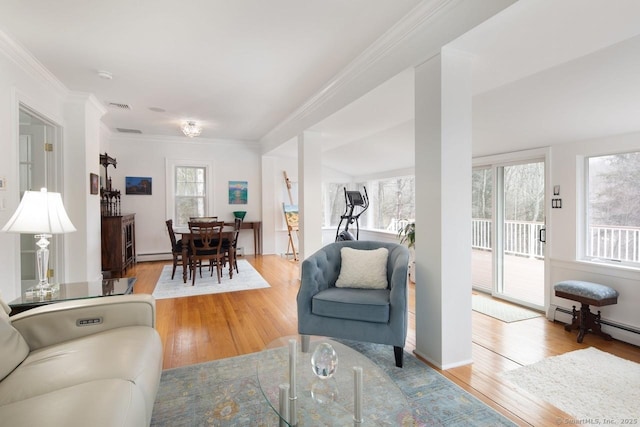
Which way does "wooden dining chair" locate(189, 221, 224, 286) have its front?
away from the camera

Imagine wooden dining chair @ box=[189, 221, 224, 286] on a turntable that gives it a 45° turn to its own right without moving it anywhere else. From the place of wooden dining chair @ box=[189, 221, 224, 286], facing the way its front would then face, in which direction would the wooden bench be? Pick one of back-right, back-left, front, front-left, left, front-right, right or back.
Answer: right

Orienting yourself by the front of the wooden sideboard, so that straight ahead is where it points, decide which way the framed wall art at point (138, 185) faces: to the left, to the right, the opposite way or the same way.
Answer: to the right

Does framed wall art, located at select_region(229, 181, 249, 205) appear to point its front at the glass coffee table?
yes

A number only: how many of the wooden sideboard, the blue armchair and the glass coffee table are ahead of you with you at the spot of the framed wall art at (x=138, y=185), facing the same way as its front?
3

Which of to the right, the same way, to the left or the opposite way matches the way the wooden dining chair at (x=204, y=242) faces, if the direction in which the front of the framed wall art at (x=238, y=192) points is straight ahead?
the opposite way

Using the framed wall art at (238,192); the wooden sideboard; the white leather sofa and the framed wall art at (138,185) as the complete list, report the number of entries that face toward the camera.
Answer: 2

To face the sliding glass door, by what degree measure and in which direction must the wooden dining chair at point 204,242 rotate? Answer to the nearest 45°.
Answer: approximately 135° to its right

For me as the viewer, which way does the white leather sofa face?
facing to the right of the viewer

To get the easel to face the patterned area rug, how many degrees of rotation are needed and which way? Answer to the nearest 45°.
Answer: approximately 45° to its right

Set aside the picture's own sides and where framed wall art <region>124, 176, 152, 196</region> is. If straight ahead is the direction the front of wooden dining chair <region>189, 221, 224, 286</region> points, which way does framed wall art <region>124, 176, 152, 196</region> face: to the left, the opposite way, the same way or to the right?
the opposite way

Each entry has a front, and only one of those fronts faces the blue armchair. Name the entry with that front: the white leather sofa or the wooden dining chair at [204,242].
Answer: the white leather sofa

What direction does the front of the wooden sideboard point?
to the viewer's right
